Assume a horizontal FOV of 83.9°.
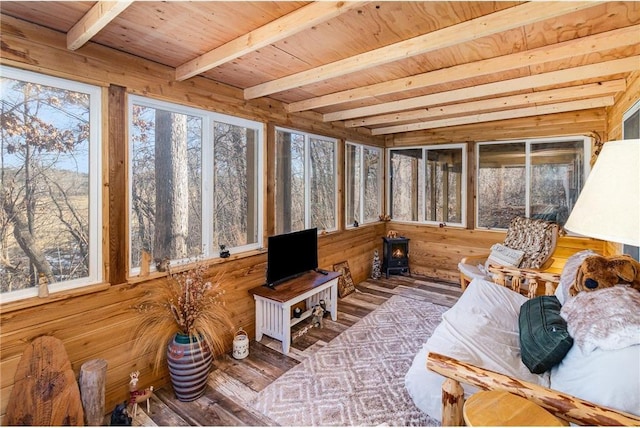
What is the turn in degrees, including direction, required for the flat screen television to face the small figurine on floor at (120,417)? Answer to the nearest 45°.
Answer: approximately 90° to its right

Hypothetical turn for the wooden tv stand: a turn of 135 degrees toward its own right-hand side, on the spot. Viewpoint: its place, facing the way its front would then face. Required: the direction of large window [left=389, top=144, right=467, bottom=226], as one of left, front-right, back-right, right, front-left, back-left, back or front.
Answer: back-right

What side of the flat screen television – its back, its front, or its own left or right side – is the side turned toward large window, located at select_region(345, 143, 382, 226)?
left

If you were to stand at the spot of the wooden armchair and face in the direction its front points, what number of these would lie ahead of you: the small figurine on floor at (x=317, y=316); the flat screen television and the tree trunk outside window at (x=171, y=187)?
3

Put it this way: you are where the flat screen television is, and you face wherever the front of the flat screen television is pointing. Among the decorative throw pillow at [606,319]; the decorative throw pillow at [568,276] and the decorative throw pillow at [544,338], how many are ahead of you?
3

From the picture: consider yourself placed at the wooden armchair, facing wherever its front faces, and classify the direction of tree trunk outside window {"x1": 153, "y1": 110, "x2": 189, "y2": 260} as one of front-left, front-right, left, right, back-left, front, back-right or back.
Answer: front

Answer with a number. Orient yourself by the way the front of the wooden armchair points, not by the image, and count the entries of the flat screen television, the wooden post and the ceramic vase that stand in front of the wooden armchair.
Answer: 3

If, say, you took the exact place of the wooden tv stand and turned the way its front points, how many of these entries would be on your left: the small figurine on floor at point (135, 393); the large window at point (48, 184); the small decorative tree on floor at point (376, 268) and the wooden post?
1

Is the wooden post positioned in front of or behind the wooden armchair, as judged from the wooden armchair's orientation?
in front

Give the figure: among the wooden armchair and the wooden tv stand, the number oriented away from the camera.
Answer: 0

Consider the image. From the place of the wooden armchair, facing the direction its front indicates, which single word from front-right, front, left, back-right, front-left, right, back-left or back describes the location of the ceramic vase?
front

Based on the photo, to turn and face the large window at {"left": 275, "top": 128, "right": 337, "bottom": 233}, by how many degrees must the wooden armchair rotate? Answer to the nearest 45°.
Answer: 0° — it already faces it

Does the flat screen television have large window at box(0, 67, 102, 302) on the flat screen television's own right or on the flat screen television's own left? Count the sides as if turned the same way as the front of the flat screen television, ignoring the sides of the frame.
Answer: on the flat screen television's own right

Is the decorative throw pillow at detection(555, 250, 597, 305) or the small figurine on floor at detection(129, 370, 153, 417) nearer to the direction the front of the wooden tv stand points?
the decorative throw pillow

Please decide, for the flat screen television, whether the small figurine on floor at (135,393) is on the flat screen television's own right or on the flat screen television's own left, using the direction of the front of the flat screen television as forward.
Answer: on the flat screen television's own right

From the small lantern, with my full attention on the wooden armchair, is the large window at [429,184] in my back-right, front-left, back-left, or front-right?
front-left

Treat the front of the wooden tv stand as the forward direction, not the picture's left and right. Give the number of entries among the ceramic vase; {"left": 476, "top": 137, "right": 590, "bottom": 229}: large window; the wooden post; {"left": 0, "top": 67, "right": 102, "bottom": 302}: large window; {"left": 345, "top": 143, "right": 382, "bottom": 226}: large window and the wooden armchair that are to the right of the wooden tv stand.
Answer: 3

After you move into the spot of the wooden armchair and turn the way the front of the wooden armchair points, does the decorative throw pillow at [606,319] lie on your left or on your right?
on your left

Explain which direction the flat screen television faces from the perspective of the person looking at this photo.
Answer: facing the viewer and to the right of the viewer

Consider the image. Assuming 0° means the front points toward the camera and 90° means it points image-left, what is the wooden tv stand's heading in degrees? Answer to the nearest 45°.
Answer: approximately 315°

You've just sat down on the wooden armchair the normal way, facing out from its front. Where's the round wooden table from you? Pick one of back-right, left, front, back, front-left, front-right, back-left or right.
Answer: front-left

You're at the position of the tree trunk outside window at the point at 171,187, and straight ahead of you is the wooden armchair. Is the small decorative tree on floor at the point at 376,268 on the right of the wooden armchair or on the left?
left

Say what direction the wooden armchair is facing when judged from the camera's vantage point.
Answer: facing the viewer and to the left of the viewer
